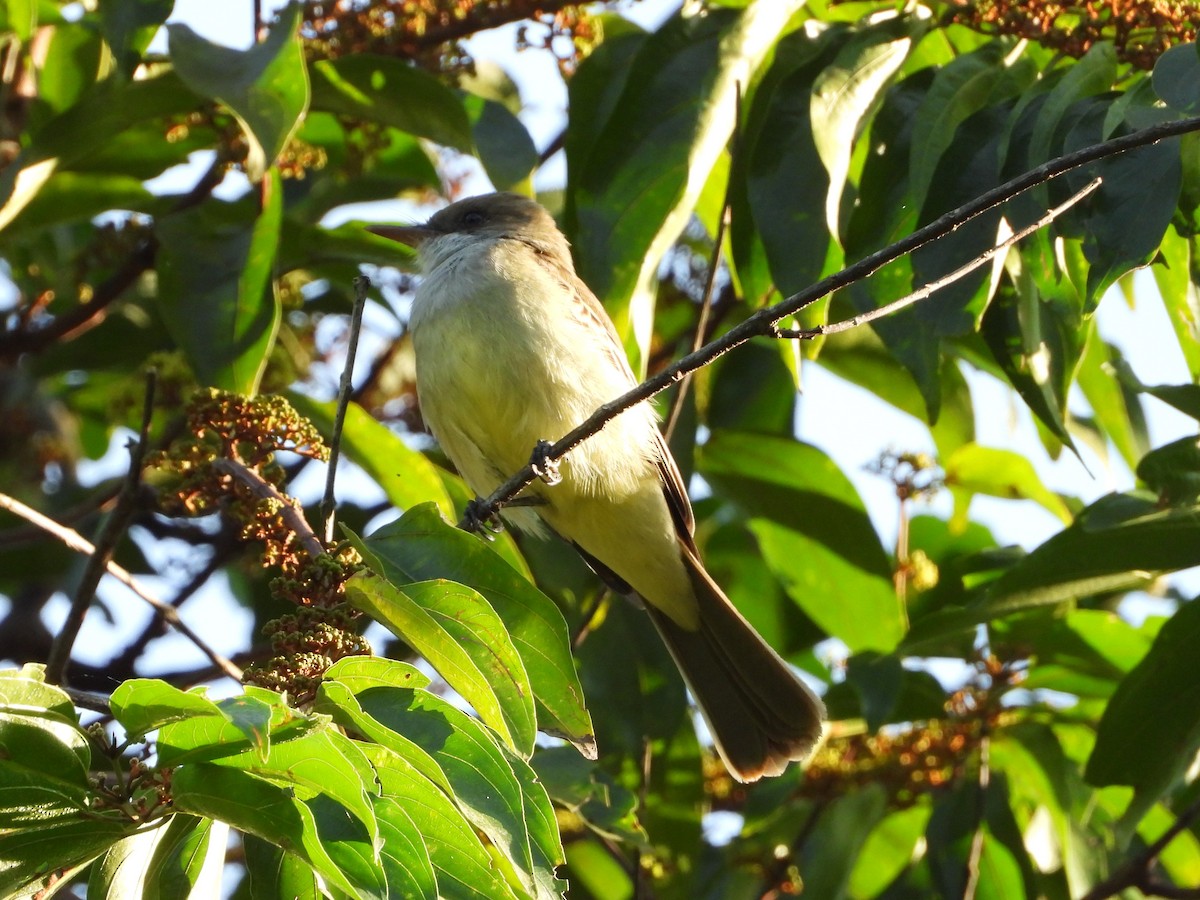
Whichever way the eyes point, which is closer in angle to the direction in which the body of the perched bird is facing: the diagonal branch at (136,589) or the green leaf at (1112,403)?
the diagonal branch

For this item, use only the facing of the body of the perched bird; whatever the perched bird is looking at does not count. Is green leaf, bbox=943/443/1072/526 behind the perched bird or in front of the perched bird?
behind

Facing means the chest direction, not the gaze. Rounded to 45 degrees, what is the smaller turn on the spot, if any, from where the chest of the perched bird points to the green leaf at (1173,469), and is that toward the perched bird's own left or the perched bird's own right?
approximately 90° to the perched bird's own left

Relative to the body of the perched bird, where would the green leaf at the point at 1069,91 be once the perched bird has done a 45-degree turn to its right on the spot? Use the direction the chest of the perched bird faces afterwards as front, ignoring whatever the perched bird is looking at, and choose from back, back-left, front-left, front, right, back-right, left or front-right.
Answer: back-left

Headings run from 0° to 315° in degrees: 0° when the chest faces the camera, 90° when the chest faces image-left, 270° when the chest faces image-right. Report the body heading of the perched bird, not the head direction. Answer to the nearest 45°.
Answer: approximately 45°

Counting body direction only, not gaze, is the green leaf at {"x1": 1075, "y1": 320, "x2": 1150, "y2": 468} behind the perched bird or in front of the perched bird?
behind
